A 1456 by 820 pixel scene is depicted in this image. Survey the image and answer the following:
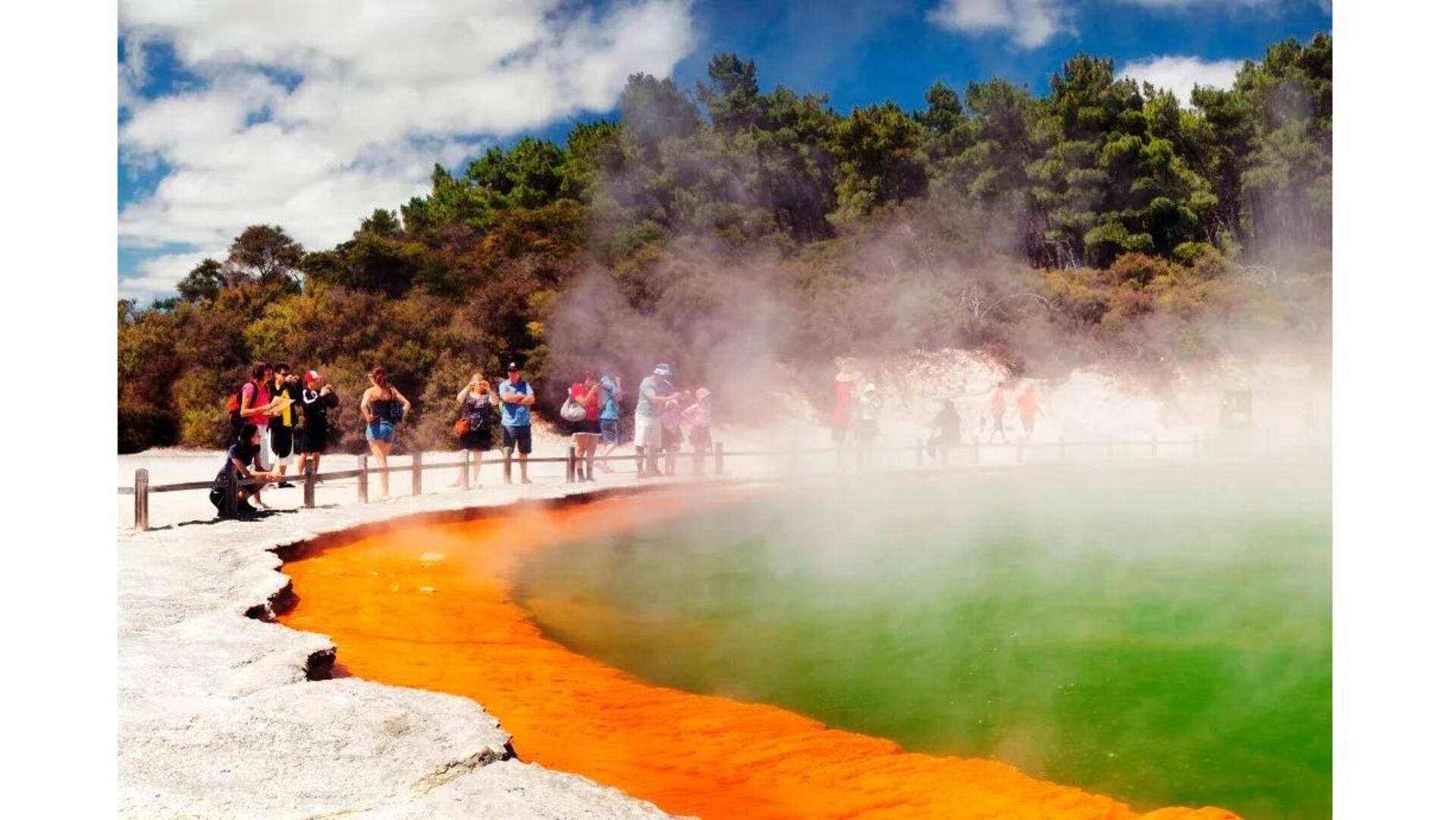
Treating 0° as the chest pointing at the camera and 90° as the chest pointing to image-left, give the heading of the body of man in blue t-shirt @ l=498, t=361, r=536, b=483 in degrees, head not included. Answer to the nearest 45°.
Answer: approximately 0°

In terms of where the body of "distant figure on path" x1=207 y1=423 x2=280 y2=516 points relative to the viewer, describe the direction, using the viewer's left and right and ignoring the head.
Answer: facing to the right of the viewer

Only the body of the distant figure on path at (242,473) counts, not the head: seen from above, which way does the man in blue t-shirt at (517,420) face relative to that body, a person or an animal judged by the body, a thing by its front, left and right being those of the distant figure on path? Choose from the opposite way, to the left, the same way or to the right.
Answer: to the right

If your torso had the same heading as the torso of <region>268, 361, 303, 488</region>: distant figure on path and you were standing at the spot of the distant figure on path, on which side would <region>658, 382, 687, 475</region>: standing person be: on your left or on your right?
on your left

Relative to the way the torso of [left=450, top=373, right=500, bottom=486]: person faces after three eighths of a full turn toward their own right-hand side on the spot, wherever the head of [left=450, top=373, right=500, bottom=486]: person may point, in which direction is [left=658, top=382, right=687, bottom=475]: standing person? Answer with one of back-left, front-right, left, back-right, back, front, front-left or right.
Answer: right
